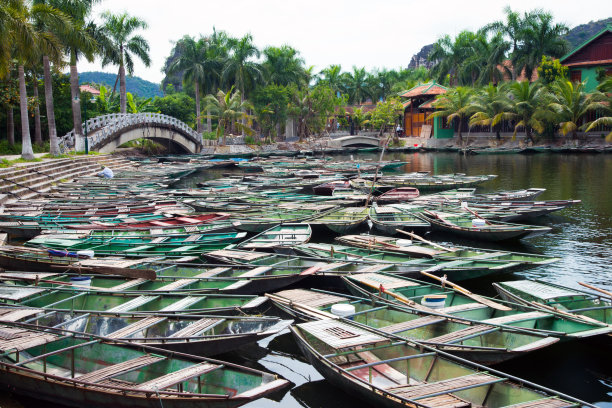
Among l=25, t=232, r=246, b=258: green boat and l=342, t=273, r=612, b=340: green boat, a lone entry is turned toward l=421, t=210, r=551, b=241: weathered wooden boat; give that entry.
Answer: l=25, t=232, r=246, b=258: green boat

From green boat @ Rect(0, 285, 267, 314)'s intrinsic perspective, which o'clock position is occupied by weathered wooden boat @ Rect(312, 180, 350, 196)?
The weathered wooden boat is roughly at 10 o'clock from the green boat.

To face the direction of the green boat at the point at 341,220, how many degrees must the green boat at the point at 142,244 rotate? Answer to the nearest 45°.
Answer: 0° — it already faces it

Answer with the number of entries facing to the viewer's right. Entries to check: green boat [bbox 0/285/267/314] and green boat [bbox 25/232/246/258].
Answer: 2

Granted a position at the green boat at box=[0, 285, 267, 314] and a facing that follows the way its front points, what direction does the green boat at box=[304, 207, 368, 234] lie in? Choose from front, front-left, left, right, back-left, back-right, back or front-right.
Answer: front-left

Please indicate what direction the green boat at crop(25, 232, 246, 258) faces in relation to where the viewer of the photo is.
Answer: facing to the right of the viewer

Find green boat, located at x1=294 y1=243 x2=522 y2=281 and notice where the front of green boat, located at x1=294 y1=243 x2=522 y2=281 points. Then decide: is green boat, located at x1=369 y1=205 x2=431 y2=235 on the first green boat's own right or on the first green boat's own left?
on the first green boat's own left

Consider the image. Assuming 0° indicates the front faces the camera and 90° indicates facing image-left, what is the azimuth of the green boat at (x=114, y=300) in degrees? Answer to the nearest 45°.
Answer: approximately 270°

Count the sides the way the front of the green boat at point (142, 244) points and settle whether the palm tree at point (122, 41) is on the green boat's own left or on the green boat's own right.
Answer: on the green boat's own left

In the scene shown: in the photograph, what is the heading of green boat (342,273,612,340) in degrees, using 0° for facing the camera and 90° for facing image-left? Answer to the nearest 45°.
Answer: approximately 315°

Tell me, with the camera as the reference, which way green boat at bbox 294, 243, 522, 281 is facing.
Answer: facing to the right of the viewer

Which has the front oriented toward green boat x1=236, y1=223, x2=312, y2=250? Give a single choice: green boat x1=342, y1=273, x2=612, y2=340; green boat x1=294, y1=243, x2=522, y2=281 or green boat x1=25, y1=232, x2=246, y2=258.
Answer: green boat x1=25, y1=232, x2=246, y2=258
